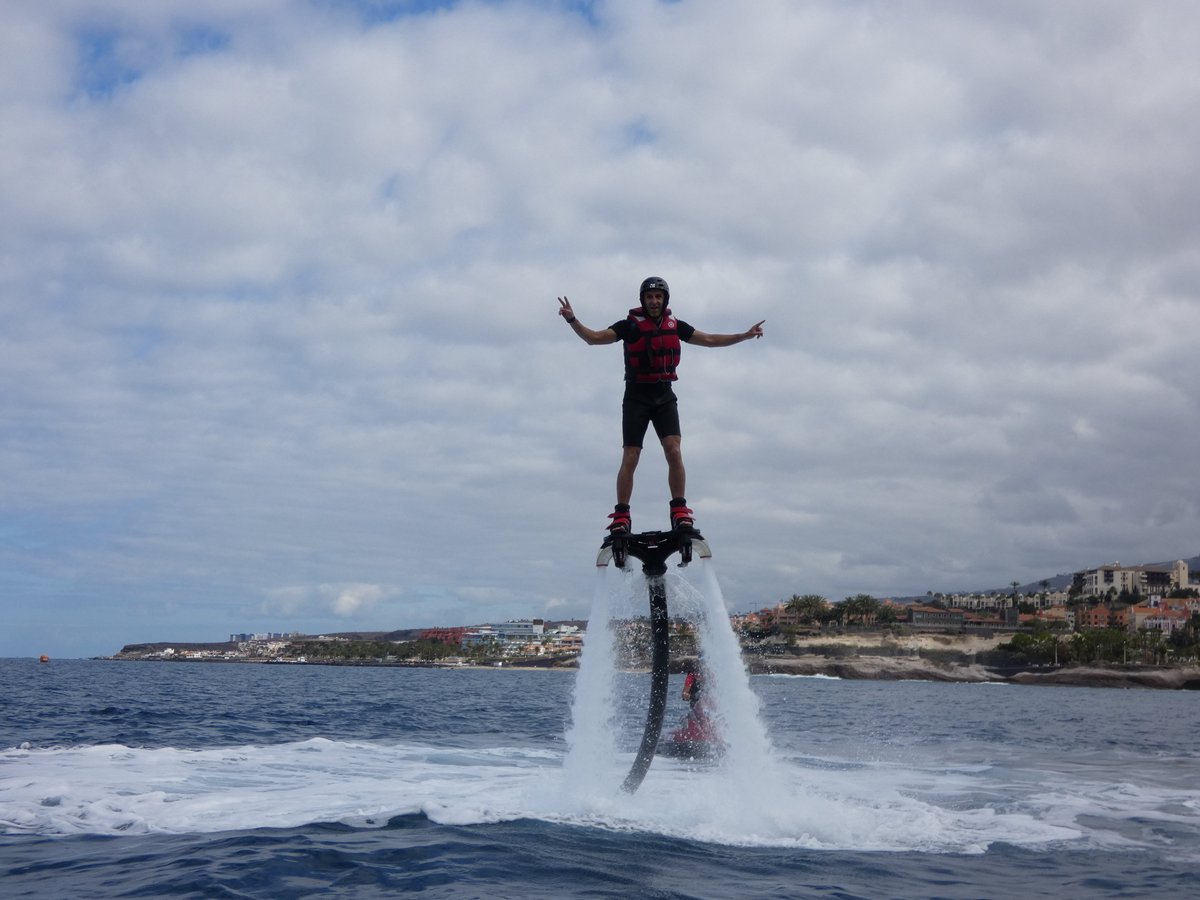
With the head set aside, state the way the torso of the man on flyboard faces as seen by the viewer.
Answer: toward the camera

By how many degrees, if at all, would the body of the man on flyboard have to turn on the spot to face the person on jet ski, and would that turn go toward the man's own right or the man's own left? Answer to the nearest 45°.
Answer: approximately 180°

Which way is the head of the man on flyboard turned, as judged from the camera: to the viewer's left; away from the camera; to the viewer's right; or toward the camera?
toward the camera

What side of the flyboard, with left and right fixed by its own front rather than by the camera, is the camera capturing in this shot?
front

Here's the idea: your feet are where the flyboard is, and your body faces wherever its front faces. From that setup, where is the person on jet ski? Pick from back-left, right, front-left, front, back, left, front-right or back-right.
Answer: back
